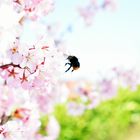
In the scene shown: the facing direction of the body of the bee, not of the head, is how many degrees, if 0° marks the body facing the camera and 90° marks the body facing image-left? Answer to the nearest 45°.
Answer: approximately 90°
